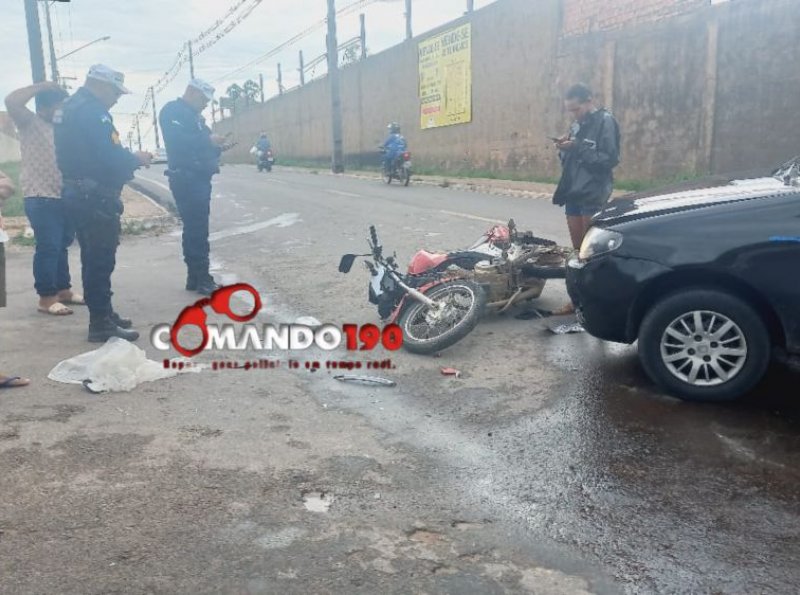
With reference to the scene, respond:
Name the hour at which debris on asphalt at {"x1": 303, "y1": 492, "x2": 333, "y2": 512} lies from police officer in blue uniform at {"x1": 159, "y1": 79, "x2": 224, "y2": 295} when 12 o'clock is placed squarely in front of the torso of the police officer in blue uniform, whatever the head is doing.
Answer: The debris on asphalt is roughly at 3 o'clock from the police officer in blue uniform.

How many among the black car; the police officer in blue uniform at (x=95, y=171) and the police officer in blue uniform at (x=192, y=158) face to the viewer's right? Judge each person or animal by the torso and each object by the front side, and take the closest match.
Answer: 2

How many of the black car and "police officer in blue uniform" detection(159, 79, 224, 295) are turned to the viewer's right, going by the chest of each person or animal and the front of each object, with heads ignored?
1

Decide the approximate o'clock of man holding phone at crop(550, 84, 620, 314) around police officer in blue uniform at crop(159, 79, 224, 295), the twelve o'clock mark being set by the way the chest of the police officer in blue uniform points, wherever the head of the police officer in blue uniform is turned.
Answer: The man holding phone is roughly at 1 o'clock from the police officer in blue uniform.

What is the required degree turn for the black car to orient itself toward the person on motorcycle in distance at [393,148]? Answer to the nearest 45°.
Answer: approximately 45° to its right

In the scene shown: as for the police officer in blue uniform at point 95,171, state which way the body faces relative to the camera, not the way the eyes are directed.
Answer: to the viewer's right

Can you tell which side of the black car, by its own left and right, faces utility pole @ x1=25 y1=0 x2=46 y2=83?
front

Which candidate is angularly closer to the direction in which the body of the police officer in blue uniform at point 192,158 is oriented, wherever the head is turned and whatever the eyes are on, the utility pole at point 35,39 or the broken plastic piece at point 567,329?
the broken plastic piece

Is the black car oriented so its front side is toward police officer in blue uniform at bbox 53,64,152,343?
yes

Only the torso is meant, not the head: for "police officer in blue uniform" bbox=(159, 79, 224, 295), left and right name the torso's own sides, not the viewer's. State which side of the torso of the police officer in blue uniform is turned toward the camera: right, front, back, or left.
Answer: right

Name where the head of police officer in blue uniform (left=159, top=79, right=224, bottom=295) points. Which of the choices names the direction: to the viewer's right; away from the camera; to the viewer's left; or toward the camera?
to the viewer's right

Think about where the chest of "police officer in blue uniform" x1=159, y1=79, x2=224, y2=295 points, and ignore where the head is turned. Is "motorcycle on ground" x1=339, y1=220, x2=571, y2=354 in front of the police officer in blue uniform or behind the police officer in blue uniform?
in front

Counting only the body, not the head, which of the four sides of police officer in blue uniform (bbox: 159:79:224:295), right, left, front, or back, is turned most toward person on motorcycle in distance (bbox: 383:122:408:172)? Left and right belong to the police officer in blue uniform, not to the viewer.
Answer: left

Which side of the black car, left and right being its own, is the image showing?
left
